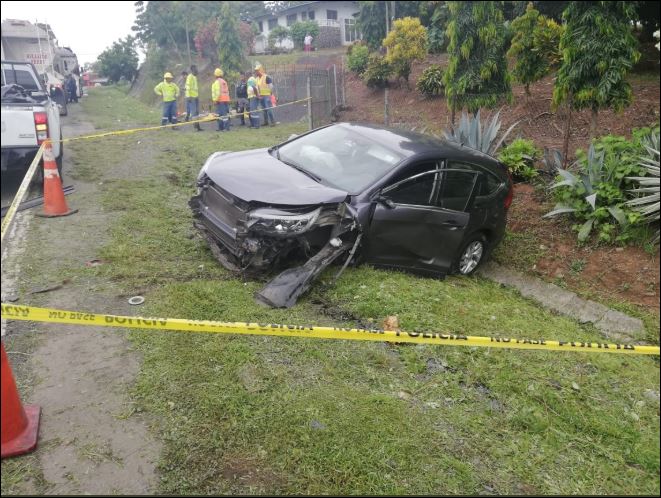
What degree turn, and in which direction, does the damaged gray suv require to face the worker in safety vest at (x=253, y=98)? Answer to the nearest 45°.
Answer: approximately 135° to its right

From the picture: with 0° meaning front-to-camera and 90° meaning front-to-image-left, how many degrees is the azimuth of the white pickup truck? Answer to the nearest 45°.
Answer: approximately 180°

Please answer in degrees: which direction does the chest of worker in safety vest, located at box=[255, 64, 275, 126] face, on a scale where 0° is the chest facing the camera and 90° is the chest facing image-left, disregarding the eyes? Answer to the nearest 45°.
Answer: approximately 45°

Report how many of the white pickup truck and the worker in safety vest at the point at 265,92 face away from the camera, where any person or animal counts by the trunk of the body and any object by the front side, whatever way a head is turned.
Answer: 1

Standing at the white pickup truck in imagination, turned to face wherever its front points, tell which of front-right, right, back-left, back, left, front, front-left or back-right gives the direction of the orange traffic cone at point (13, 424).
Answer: back

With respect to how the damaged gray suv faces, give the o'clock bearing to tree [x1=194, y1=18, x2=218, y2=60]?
The tree is roughly at 4 o'clock from the damaged gray suv.

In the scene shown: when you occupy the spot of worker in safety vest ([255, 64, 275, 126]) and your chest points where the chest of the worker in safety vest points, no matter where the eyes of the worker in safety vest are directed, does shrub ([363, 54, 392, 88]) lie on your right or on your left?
on your left

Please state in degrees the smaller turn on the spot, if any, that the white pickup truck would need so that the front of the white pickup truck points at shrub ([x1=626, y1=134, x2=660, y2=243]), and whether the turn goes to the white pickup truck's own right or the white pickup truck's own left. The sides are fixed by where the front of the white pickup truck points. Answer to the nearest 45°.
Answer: approximately 135° to the white pickup truck's own right

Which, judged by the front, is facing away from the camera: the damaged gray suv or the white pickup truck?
the white pickup truck

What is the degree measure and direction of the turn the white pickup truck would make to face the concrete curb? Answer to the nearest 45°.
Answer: approximately 135° to its right
